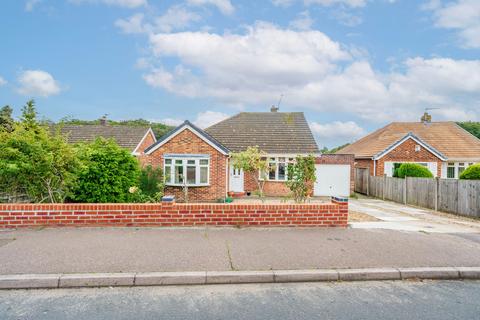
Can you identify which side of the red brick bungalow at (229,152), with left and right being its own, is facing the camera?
front

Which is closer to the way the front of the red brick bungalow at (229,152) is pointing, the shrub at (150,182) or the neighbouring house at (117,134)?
the shrub

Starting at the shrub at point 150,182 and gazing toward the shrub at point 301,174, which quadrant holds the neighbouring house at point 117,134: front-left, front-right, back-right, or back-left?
back-left

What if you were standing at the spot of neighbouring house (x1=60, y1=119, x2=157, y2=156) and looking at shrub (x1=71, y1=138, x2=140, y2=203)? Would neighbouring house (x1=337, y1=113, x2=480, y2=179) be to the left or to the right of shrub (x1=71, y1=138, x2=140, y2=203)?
left

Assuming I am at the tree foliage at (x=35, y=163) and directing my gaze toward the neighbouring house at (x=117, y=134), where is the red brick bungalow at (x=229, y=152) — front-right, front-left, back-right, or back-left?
front-right

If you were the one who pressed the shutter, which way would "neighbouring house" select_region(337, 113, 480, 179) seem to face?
facing the viewer

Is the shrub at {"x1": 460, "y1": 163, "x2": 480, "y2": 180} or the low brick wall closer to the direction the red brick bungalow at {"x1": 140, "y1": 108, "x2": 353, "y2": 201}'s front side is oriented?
the low brick wall

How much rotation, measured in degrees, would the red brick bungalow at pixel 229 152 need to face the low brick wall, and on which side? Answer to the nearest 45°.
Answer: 0° — it already faces it

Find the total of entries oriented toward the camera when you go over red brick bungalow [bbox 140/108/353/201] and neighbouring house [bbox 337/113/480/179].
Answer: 2

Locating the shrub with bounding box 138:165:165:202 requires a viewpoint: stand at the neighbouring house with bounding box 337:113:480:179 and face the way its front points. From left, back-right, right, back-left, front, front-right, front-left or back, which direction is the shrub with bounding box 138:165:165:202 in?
front-right

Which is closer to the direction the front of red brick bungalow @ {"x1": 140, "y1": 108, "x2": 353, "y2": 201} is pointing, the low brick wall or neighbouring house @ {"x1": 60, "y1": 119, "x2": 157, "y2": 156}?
the low brick wall

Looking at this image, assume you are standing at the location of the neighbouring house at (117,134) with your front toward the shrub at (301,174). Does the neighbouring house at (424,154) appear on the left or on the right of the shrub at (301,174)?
left

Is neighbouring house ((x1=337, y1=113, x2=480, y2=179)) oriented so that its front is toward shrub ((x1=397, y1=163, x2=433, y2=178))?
yes
